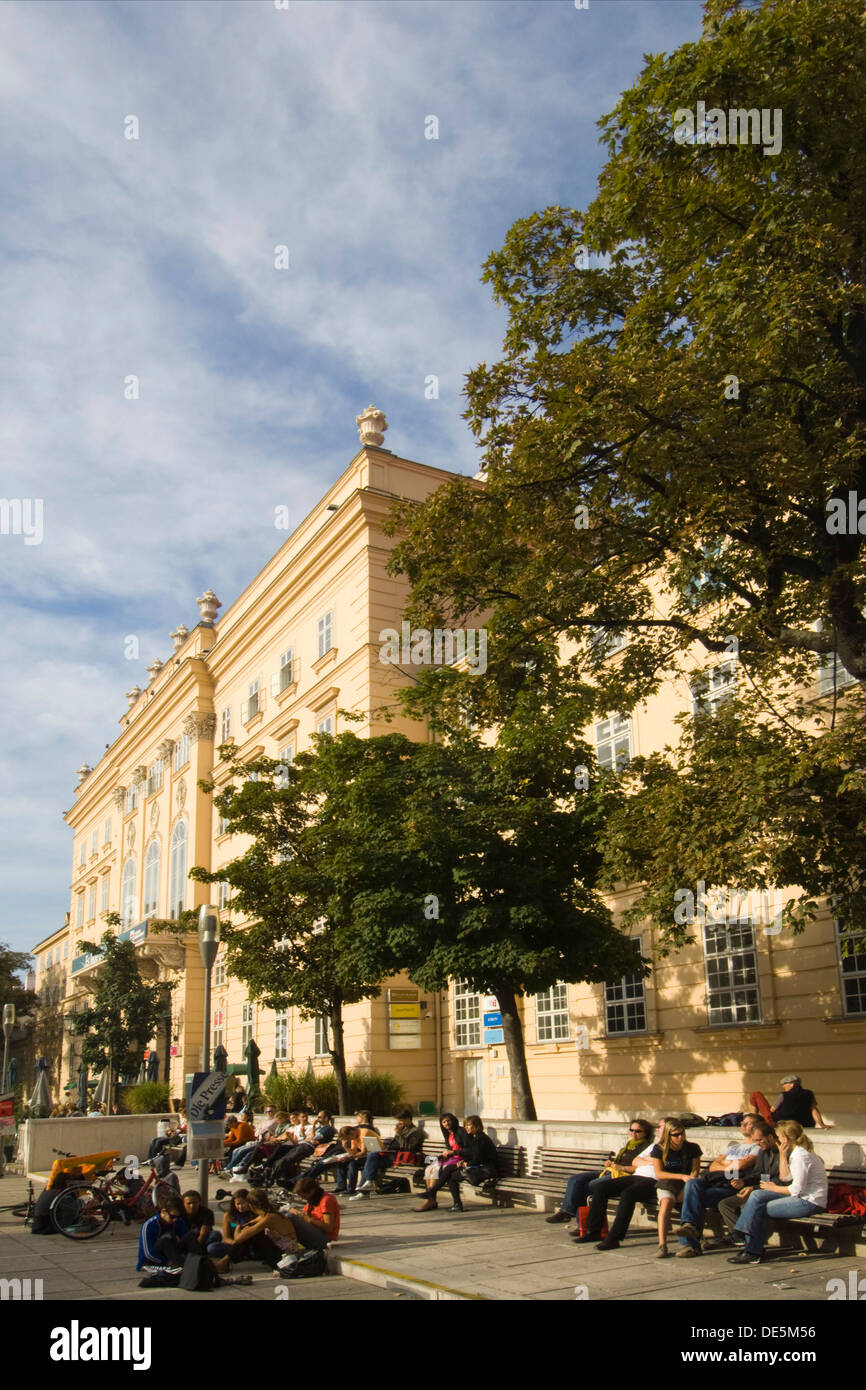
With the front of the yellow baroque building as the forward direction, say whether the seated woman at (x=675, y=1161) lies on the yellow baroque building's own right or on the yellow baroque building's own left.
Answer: on the yellow baroque building's own left

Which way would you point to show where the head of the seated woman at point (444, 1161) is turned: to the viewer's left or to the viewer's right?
to the viewer's left

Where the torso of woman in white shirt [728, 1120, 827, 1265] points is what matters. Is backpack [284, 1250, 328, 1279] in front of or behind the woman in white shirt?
in front

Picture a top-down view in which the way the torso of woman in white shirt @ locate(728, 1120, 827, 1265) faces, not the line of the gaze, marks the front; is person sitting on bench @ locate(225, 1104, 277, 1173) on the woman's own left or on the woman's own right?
on the woman's own right

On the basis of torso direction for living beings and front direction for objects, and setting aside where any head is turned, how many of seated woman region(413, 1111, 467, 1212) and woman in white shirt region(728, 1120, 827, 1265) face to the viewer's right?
0

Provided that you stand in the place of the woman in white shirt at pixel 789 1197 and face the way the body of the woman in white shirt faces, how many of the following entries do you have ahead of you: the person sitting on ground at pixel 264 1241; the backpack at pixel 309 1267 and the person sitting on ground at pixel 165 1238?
3

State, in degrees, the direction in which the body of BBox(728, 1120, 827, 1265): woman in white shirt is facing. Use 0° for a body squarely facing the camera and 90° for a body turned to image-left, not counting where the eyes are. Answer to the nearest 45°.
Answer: approximately 90°

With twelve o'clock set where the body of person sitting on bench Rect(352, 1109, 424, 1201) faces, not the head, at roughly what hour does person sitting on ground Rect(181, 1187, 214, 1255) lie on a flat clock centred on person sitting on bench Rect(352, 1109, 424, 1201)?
person sitting on ground Rect(181, 1187, 214, 1255) is roughly at 11 o'clock from person sitting on bench Rect(352, 1109, 424, 1201).
